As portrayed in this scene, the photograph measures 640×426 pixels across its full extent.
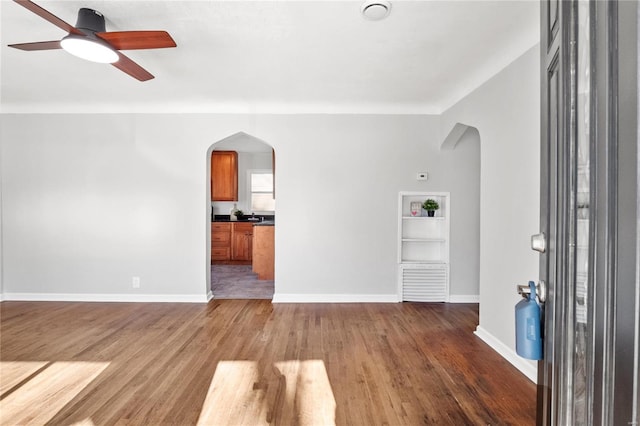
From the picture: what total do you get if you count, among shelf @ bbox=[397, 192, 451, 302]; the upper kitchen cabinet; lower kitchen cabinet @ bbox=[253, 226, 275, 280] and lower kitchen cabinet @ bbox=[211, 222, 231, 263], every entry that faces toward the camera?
3

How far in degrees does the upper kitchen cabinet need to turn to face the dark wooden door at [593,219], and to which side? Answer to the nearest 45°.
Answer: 0° — it already faces it

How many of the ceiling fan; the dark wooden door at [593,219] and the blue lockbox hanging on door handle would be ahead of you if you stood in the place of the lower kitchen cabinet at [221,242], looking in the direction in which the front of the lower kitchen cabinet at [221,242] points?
3

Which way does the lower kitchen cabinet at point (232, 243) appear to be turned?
toward the camera

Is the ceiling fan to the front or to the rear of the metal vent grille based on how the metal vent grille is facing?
to the front

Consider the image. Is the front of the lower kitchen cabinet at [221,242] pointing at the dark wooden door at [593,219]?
yes

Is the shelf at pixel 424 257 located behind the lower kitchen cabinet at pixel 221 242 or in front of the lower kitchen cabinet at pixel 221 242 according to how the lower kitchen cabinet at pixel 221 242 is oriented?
in front

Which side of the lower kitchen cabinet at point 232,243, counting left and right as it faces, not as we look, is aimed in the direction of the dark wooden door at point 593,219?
front

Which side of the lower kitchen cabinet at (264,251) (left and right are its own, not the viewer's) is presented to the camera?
left

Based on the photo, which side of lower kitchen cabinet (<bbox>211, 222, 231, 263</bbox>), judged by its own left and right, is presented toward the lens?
front

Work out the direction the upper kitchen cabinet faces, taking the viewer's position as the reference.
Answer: facing the viewer

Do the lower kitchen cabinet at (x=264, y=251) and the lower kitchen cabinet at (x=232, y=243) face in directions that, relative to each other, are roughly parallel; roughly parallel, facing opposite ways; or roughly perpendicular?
roughly perpendicular
